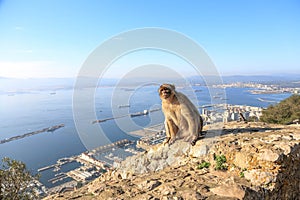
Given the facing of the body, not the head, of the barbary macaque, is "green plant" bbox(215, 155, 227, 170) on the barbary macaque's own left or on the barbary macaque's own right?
on the barbary macaque's own left

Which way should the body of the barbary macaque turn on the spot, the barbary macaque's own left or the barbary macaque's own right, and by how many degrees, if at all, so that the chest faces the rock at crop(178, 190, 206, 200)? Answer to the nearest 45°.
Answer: approximately 45° to the barbary macaque's own left

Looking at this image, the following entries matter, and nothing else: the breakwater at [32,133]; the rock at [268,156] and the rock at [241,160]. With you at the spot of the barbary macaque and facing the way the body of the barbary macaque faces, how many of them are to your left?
2

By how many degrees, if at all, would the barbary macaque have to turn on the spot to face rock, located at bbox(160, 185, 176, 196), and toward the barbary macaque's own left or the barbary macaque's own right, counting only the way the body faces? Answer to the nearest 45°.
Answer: approximately 45° to the barbary macaque's own left

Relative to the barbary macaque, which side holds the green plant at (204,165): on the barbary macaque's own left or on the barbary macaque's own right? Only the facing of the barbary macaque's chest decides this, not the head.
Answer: on the barbary macaque's own left

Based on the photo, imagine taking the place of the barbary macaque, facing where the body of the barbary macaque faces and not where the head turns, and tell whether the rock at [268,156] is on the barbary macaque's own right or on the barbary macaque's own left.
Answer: on the barbary macaque's own left

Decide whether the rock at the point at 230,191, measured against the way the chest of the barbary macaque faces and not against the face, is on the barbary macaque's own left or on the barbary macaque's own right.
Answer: on the barbary macaque's own left

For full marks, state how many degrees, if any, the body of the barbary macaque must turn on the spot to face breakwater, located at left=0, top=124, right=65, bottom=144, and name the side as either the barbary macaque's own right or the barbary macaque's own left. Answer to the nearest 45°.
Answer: approximately 90° to the barbary macaque's own right

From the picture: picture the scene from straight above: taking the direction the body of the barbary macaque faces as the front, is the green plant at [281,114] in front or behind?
behind
